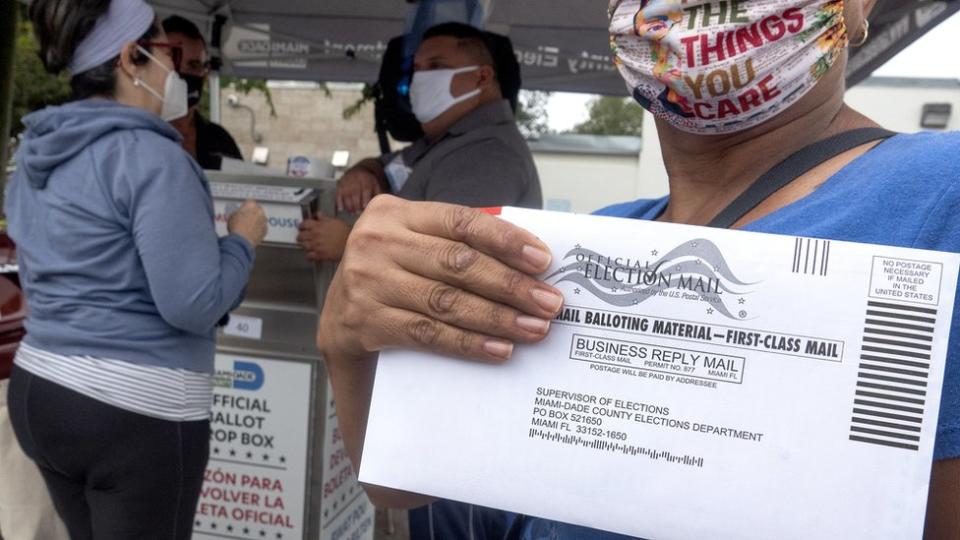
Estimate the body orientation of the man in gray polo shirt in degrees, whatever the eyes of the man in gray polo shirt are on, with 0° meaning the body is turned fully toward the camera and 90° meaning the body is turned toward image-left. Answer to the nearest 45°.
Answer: approximately 90°

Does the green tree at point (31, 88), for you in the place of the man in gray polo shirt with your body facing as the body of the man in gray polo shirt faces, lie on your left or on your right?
on your right

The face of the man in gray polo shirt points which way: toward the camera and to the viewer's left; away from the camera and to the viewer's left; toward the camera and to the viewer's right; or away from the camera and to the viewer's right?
toward the camera and to the viewer's left

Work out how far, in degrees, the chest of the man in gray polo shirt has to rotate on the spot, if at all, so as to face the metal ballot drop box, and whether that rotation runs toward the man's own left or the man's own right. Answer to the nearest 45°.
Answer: approximately 45° to the man's own right
